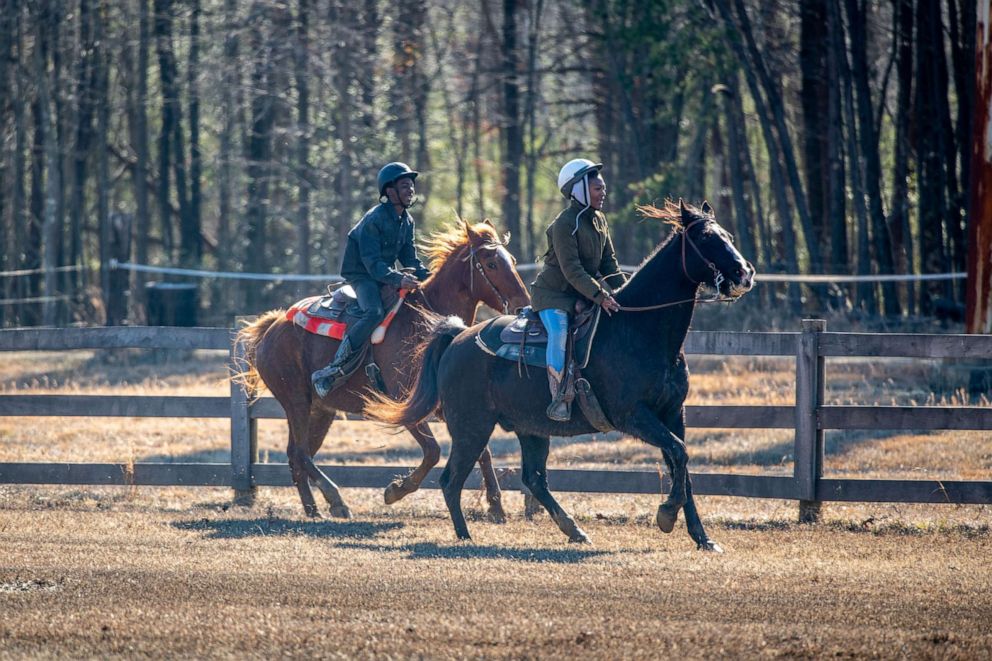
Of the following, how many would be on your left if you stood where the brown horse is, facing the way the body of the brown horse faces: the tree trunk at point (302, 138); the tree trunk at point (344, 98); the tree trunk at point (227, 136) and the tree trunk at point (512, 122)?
4

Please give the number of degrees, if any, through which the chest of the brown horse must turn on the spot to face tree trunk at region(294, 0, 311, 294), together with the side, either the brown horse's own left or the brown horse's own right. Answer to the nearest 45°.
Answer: approximately 90° to the brown horse's own left

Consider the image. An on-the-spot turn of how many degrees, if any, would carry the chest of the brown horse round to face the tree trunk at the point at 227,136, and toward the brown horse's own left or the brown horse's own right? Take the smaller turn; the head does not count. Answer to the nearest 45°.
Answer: approximately 90° to the brown horse's own left

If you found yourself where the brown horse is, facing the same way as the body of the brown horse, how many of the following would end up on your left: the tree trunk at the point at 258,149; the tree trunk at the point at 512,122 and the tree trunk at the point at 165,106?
3

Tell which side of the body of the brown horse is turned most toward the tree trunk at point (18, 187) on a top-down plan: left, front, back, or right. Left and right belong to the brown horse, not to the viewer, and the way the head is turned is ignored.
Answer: left

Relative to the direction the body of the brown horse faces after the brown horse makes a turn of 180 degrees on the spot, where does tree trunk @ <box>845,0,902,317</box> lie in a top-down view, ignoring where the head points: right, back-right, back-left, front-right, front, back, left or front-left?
back-right

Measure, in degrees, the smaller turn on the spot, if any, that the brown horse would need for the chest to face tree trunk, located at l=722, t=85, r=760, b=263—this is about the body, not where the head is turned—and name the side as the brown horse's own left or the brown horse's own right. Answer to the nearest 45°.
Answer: approximately 45° to the brown horse's own left

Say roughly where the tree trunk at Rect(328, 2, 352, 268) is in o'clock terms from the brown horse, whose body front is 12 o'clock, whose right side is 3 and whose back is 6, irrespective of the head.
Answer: The tree trunk is roughly at 9 o'clock from the brown horse.

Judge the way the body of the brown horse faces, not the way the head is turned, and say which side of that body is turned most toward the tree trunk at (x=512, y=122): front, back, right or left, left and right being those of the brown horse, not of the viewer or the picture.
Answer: left

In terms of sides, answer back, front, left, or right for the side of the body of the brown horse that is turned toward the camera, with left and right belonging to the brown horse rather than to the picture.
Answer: right

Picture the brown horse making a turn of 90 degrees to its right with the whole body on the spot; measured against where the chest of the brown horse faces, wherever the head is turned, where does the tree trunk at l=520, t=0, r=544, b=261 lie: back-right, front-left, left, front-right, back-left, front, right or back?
back
